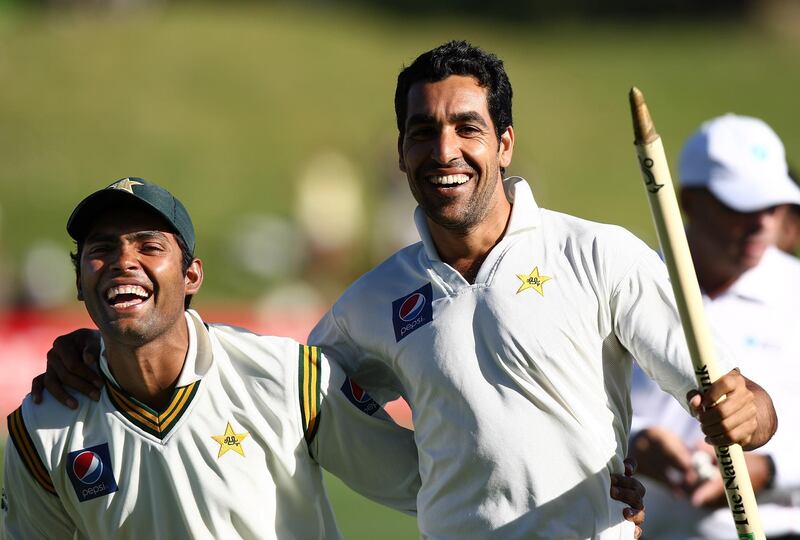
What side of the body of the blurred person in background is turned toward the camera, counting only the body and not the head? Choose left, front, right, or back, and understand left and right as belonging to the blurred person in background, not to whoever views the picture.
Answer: front
